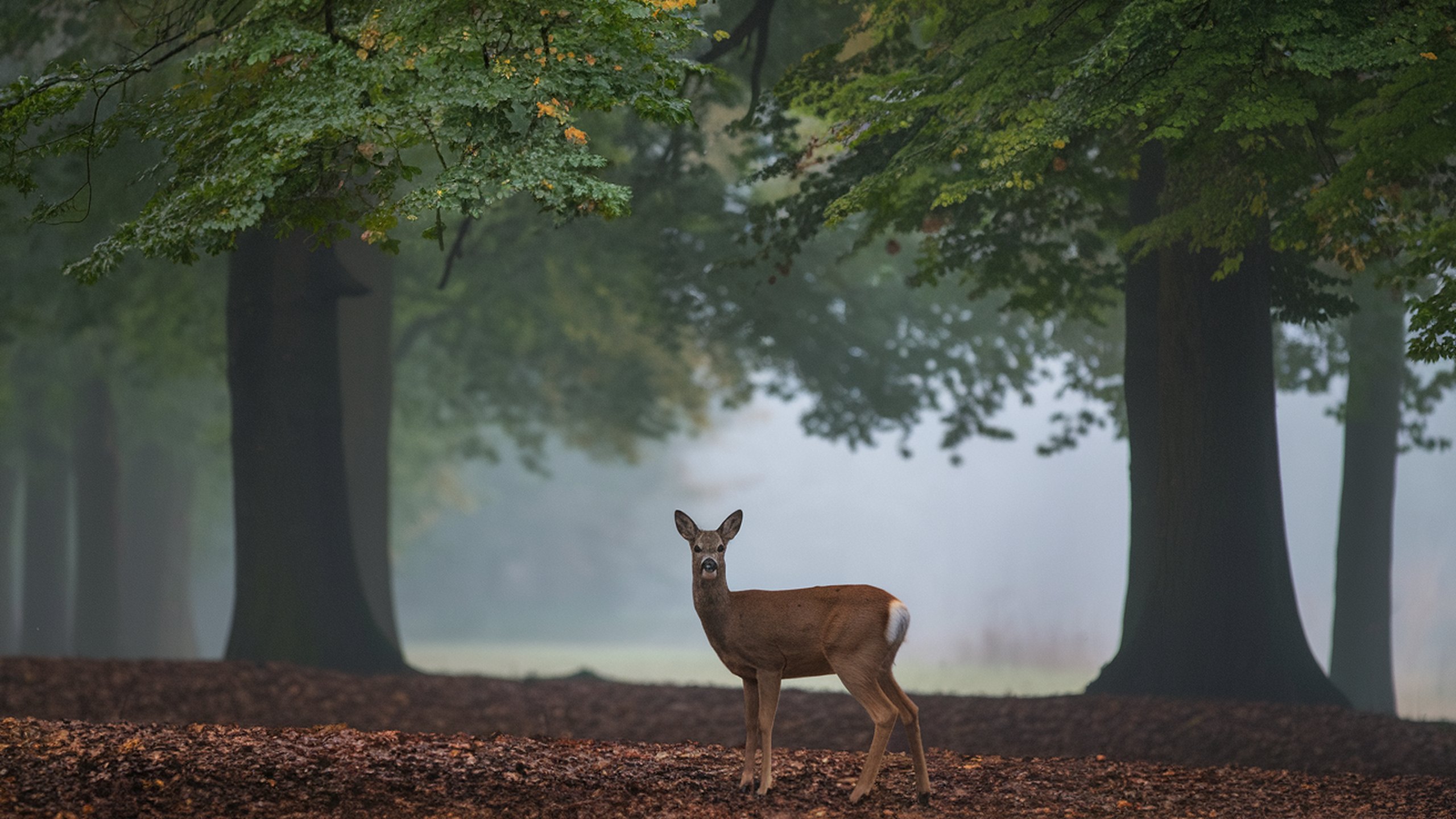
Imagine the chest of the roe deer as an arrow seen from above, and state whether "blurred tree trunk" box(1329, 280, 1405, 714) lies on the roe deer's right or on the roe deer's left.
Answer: on the roe deer's right

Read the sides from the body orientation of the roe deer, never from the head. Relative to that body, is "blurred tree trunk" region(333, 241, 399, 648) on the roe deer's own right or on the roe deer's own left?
on the roe deer's own right

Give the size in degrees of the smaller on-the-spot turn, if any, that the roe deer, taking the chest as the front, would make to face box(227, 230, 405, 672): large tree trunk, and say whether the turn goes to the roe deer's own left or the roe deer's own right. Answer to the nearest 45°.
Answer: approximately 45° to the roe deer's own right

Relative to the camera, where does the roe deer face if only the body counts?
to the viewer's left

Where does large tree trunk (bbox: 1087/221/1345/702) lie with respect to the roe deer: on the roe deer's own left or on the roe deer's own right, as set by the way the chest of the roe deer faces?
on the roe deer's own right

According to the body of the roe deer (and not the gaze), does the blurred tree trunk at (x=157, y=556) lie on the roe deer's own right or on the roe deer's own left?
on the roe deer's own right

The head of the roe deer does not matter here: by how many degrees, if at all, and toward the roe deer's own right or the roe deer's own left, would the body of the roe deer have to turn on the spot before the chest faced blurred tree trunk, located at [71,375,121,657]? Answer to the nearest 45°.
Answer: approximately 45° to the roe deer's own right

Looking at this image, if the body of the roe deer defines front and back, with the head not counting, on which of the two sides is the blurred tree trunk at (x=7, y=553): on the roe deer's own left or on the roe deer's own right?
on the roe deer's own right
